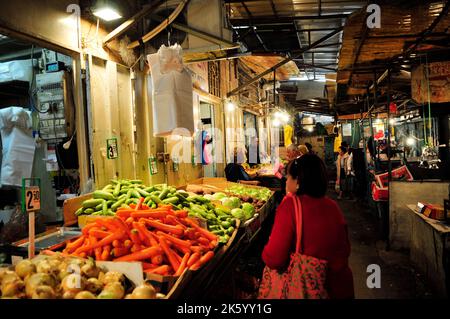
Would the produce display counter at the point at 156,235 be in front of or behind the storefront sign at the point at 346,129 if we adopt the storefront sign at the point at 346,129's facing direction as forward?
in front

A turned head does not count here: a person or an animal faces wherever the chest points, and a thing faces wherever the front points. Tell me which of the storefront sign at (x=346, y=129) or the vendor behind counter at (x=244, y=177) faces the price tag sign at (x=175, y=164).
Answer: the storefront sign

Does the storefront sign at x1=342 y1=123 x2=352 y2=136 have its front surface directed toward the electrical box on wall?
yes

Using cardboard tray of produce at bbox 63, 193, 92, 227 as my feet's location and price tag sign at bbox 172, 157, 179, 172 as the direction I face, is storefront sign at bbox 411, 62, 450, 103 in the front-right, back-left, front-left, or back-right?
front-right

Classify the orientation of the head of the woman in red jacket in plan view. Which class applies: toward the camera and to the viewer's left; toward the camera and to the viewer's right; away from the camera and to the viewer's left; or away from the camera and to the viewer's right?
away from the camera and to the viewer's left

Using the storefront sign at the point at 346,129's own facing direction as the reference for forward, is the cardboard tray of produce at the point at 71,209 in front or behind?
in front

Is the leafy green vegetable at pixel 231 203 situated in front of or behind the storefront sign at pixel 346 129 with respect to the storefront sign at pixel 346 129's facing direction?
in front

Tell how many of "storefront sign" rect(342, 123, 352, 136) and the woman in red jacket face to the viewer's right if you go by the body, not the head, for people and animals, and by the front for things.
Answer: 0

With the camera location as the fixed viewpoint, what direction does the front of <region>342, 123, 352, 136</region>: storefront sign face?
facing the viewer

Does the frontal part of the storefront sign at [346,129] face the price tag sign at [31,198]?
yes
